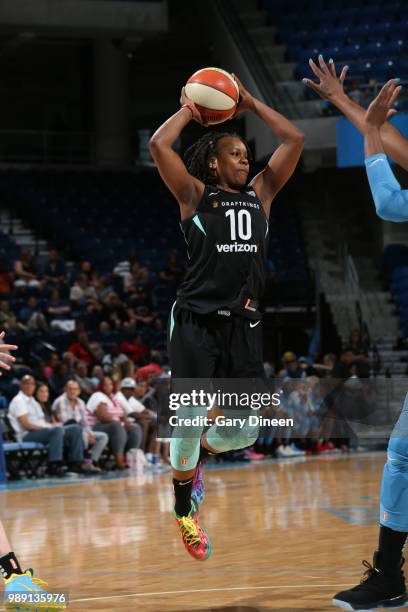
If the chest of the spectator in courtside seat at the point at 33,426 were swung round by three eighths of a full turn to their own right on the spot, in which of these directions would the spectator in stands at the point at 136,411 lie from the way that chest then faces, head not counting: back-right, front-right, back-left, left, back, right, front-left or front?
back-right

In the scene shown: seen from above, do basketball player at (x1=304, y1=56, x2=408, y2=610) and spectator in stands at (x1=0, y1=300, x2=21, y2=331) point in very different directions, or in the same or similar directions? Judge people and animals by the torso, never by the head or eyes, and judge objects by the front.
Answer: very different directions

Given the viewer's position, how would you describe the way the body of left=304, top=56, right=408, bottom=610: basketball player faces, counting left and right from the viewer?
facing to the left of the viewer

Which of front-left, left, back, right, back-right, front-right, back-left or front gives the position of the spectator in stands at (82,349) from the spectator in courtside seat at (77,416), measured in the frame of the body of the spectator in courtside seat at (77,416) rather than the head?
back-left

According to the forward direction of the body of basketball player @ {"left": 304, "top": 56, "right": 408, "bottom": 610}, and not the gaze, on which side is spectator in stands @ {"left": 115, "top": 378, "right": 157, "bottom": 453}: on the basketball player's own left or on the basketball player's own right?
on the basketball player's own right

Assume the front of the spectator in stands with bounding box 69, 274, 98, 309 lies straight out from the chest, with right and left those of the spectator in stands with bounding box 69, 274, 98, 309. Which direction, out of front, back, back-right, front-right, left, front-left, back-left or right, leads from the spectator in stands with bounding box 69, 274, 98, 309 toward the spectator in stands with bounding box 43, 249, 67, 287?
back

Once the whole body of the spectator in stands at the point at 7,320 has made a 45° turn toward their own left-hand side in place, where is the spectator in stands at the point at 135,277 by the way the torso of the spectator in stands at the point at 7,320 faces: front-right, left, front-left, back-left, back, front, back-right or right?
front-left
